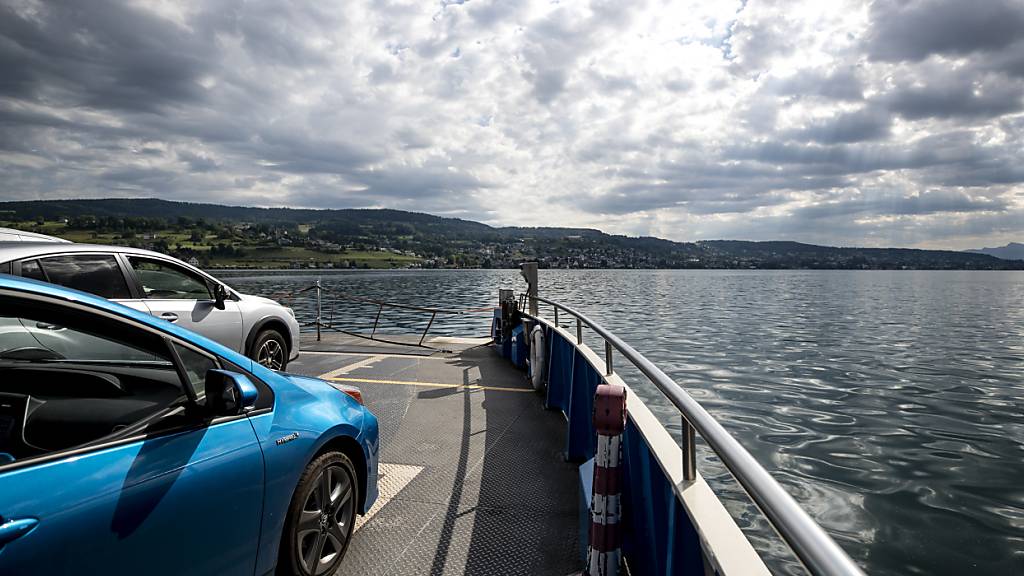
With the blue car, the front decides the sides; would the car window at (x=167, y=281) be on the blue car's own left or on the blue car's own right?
on the blue car's own left

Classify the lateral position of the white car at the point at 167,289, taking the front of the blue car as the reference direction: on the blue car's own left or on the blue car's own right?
on the blue car's own left

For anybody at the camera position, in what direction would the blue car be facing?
facing away from the viewer and to the right of the viewer

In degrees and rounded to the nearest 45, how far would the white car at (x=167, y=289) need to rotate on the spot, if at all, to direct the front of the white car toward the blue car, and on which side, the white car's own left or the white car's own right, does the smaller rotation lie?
approximately 135° to the white car's own right

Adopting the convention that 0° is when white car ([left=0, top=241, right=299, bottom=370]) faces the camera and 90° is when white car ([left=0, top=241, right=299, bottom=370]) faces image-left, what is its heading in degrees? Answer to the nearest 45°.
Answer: approximately 225°
